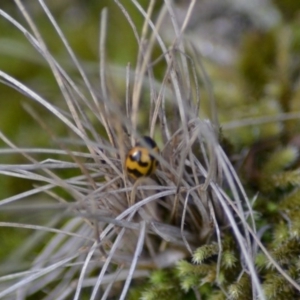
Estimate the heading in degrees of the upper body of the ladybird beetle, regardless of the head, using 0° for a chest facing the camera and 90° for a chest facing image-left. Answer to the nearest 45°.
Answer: approximately 225°
